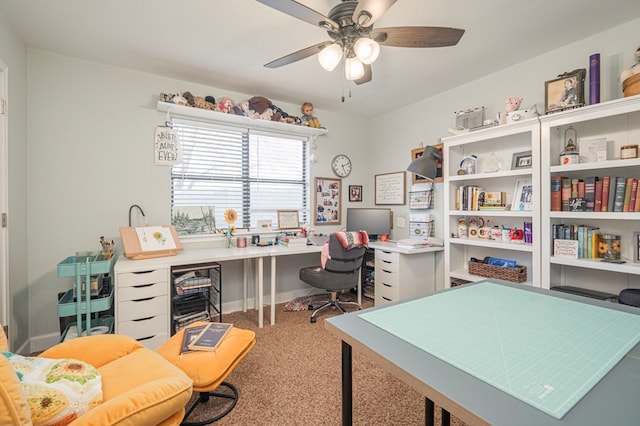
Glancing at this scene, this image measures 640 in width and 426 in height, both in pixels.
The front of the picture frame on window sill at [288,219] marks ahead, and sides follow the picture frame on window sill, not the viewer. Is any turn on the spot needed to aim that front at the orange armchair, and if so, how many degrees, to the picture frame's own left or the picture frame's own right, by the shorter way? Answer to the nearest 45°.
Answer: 0° — it already faces it

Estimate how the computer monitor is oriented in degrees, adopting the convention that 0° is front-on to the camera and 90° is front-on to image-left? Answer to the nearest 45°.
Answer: approximately 0°

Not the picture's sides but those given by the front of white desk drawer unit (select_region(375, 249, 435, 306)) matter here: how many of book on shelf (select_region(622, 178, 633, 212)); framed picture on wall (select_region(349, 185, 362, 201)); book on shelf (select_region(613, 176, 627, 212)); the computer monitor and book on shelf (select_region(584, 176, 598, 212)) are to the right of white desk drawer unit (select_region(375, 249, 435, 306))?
2

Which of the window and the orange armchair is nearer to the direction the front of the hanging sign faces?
the orange armchair

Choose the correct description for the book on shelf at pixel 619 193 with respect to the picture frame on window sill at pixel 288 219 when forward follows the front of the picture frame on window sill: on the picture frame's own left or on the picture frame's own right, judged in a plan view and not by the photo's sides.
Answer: on the picture frame's own left
